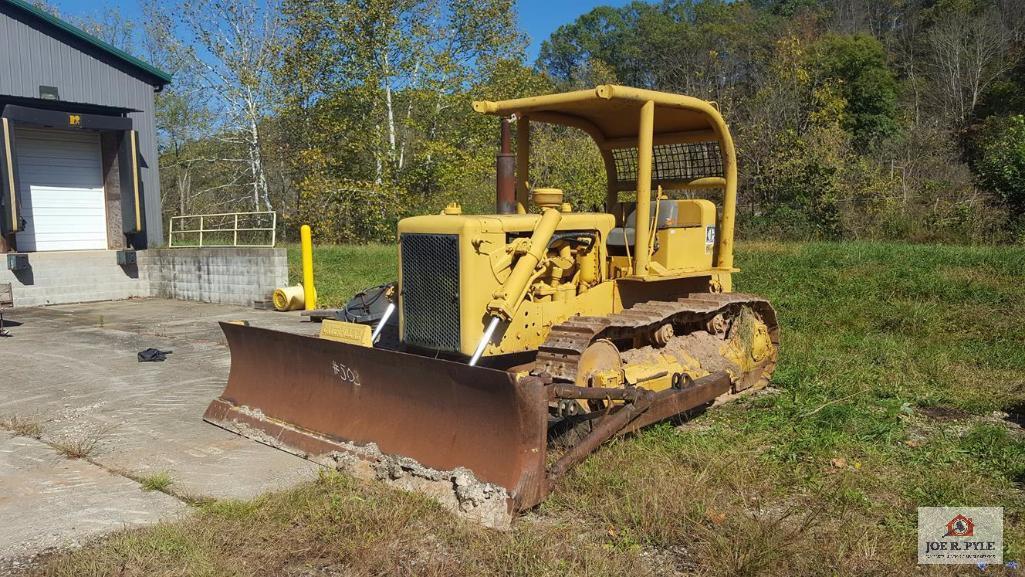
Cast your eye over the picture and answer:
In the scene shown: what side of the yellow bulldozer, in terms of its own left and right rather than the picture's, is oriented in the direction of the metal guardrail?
right

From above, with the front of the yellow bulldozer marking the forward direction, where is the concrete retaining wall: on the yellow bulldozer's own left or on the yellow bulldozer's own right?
on the yellow bulldozer's own right

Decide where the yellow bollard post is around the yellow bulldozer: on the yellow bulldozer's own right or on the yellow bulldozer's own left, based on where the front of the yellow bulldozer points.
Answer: on the yellow bulldozer's own right

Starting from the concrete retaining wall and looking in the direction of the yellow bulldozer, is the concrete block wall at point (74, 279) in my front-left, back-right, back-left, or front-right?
back-right

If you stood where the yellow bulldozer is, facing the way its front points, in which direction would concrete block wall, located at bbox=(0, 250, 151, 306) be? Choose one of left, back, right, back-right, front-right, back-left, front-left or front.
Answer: right

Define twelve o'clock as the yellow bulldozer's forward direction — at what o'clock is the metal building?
The metal building is roughly at 3 o'clock from the yellow bulldozer.

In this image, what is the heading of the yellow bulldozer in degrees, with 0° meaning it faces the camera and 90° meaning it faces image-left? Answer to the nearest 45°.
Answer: approximately 45°

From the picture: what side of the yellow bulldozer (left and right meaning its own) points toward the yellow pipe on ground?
right
